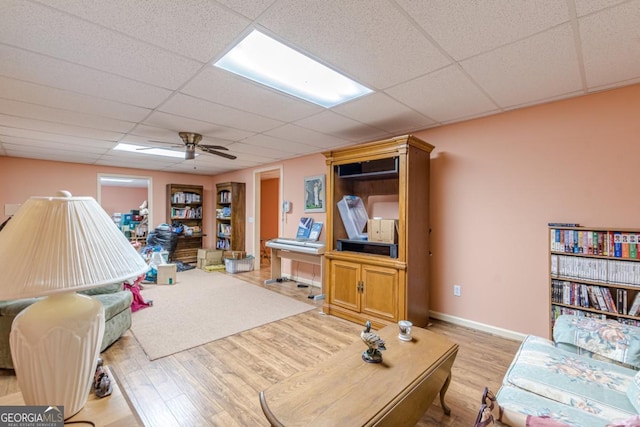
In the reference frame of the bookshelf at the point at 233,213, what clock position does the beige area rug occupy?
The beige area rug is roughly at 11 o'clock from the bookshelf.

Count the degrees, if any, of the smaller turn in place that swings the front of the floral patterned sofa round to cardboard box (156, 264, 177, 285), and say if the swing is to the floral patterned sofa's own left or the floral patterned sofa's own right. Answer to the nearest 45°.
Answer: approximately 45° to the floral patterned sofa's own right

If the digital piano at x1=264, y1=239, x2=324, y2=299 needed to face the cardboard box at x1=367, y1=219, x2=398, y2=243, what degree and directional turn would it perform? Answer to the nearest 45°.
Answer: approximately 90° to its left

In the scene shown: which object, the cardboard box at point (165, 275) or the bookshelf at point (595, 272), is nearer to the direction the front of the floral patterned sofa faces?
the cardboard box

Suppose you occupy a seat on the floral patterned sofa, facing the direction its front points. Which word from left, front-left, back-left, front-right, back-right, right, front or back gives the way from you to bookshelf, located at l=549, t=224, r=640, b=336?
back-right

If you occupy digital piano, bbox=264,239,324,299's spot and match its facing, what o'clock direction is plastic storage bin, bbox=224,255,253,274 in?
The plastic storage bin is roughly at 3 o'clock from the digital piano.

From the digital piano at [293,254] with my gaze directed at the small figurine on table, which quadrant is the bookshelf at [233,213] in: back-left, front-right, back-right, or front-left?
back-right

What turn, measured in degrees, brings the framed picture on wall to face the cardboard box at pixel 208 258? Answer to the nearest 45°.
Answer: approximately 90° to its right

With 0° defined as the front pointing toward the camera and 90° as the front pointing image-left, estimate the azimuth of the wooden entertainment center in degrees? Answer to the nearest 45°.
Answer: approximately 45°

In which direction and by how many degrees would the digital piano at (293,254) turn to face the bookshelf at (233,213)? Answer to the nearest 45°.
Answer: approximately 90° to its right

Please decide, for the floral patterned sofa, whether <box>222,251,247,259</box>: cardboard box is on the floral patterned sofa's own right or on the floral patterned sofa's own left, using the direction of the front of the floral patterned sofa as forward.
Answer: on the floral patterned sofa's own right
